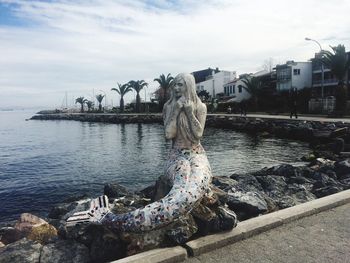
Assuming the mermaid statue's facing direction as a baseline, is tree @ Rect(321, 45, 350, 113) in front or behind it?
behind

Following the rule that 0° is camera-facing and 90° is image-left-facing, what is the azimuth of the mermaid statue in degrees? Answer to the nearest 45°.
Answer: approximately 0°

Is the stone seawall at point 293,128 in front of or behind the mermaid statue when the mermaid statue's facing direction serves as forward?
behind

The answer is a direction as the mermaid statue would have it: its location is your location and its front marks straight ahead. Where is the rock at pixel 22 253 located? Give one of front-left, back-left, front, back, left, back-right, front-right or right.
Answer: right

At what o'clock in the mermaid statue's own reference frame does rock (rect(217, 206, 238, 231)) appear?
The rock is roughly at 10 o'clock from the mermaid statue.

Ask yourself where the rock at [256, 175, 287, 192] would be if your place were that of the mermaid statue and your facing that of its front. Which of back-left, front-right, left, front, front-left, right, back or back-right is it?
back-left

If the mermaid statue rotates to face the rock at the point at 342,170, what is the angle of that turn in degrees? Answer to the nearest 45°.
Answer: approximately 135° to its left

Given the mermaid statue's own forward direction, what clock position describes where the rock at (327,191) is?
The rock is roughly at 8 o'clock from the mermaid statue.
